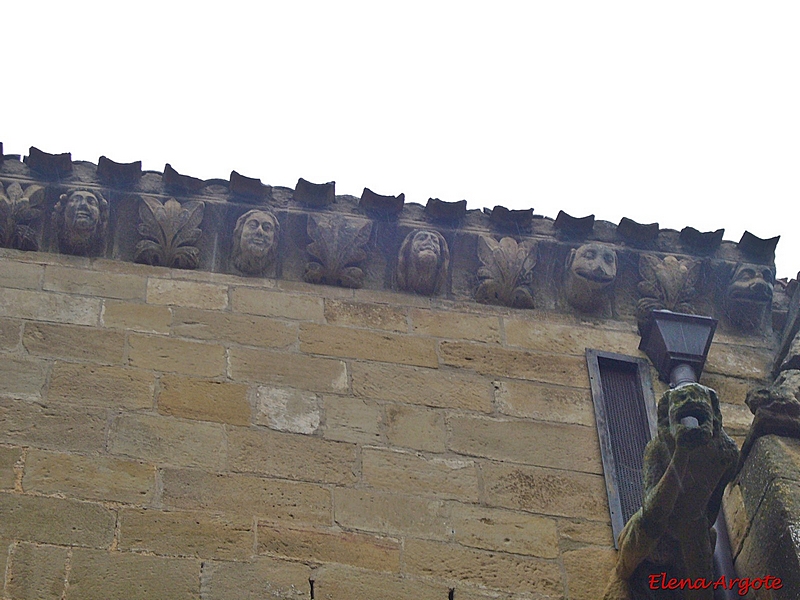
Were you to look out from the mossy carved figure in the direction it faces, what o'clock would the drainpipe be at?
The drainpipe is roughly at 6 o'clock from the mossy carved figure.

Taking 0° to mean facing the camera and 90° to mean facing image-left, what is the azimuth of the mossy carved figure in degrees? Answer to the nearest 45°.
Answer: approximately 0°
